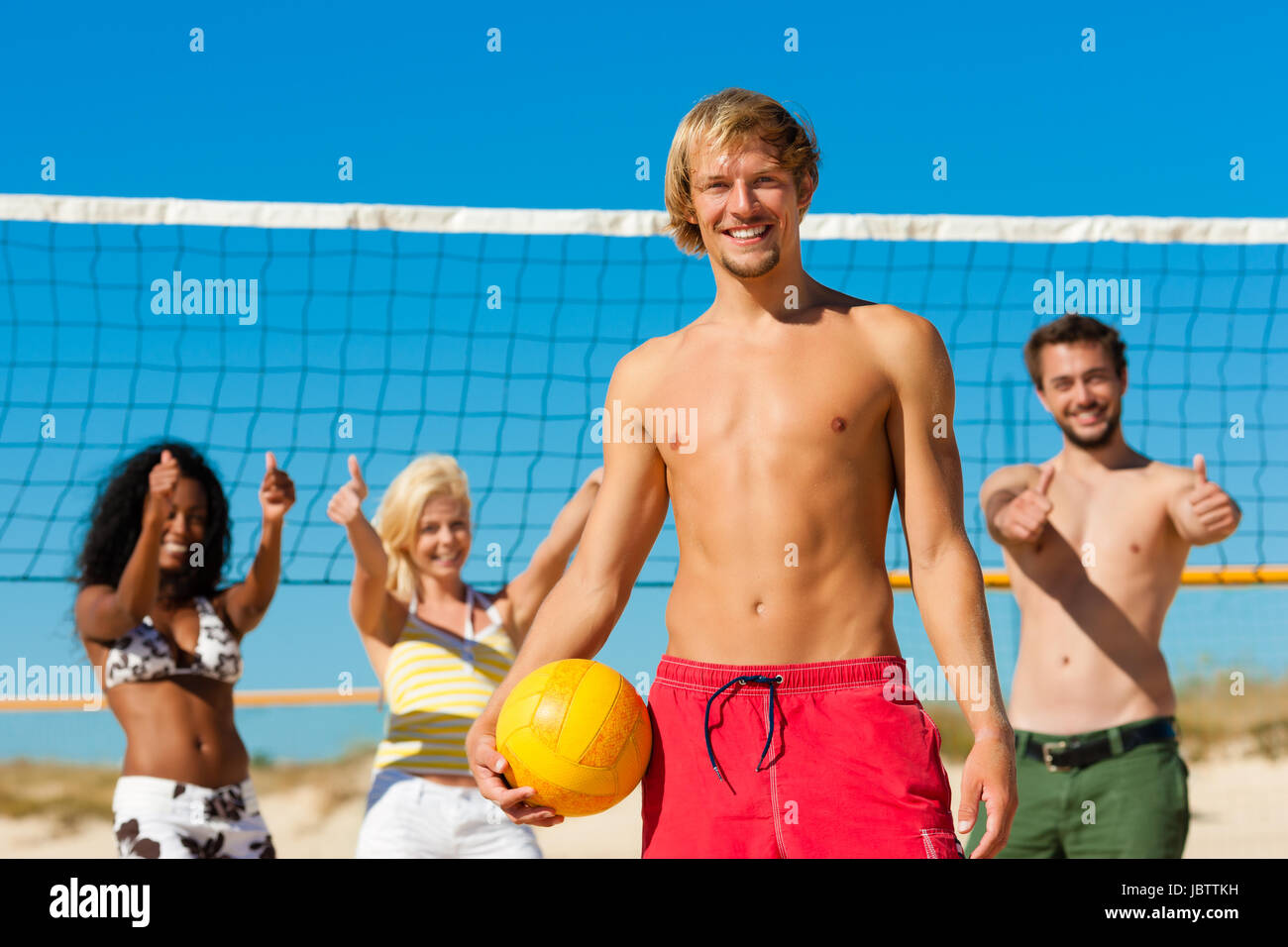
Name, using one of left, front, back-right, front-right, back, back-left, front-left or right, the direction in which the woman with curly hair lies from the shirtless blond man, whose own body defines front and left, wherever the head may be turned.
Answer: back-right

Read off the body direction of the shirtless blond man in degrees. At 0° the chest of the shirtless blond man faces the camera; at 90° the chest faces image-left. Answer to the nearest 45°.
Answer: approximately 0°

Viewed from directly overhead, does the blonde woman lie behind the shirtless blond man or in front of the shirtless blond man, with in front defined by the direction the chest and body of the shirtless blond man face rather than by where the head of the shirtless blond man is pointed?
behind
